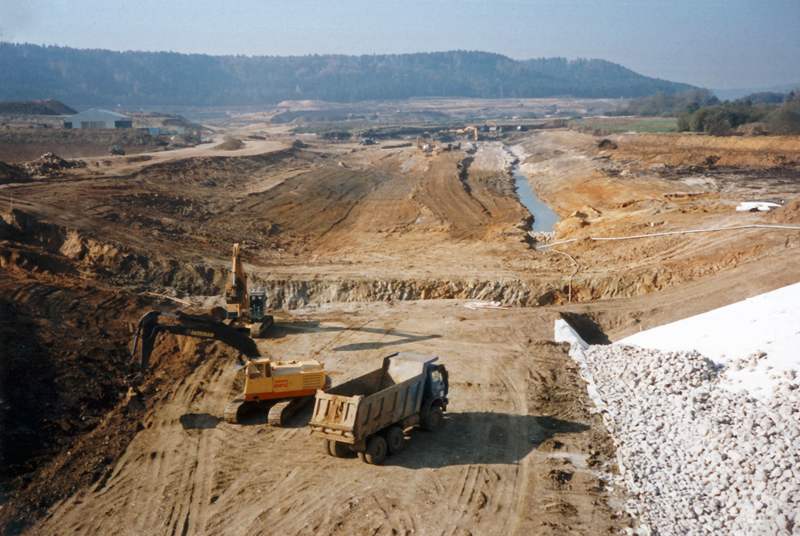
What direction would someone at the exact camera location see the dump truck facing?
facing away from the viewer and to the right of the viewer

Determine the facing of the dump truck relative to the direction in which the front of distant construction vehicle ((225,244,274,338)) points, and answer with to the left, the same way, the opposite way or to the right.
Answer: the opposite way

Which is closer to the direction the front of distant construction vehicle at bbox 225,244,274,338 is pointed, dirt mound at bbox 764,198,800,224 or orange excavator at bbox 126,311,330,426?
the orange excavator

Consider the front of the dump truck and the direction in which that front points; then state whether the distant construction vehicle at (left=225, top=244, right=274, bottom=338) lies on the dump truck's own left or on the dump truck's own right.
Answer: on the dump truck's own left

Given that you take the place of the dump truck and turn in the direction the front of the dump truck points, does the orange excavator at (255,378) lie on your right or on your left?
on your left

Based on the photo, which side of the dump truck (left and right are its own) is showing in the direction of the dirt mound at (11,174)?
left

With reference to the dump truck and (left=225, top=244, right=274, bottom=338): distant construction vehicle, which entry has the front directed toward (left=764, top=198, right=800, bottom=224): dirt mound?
the dump truck
